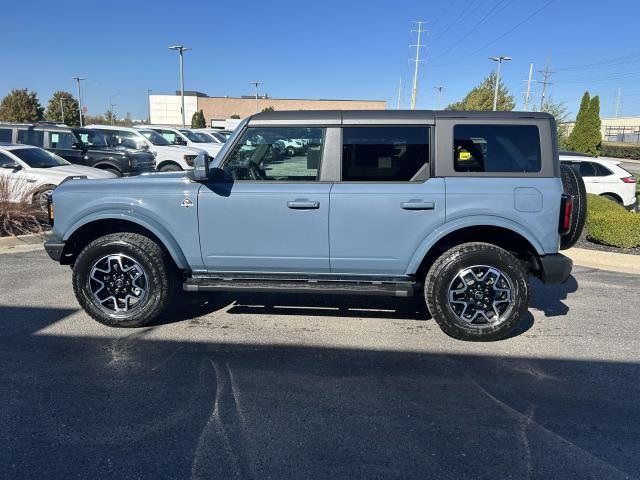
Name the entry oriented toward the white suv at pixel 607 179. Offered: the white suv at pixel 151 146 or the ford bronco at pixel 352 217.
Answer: the white suv at pixel 151 146

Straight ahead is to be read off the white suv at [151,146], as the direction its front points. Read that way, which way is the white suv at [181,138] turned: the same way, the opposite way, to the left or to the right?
the same way

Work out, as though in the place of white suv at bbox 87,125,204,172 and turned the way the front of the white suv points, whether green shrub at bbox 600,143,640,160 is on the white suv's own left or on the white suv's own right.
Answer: on the white suv's own left

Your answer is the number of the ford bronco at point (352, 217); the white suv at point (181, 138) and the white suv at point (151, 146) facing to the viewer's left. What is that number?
1

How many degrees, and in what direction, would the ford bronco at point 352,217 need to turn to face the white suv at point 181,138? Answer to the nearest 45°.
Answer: approximately 90° to its right

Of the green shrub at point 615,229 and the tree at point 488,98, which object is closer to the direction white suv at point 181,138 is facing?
the green shrub

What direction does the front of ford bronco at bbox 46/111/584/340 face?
to the viewer's left

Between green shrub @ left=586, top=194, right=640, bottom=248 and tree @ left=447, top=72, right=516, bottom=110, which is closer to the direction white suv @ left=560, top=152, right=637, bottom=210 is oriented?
the tree

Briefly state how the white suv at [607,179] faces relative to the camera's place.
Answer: facing away from the viewer and to the left of the viewer

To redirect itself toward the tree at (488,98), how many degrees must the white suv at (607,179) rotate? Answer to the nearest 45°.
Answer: approximately 45° to its right
